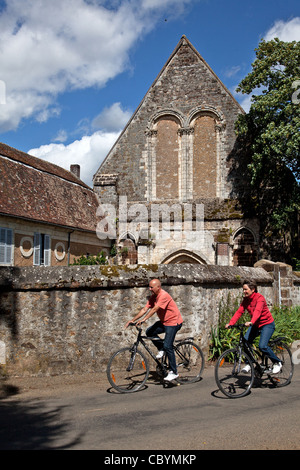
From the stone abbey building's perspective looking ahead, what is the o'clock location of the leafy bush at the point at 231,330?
The leafy bush is roughly at 12 o'clock from the stone abbey building.

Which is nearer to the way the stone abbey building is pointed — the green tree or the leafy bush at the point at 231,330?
the leafy bush

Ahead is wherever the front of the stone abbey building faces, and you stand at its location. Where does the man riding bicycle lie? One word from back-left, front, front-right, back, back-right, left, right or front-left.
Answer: front

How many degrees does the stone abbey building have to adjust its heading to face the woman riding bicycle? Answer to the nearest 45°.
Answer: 0° — it already faces them

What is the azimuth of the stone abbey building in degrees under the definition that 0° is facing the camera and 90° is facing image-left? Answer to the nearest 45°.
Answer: approximately 0°

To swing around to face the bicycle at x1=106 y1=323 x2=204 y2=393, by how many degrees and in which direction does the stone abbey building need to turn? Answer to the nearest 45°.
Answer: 0° — it already faces it

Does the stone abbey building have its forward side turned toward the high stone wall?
yes

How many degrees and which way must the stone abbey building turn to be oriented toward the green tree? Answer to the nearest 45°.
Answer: approximately 45° to its left

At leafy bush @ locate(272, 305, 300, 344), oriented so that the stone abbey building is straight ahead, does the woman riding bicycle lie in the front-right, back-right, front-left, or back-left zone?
back-left

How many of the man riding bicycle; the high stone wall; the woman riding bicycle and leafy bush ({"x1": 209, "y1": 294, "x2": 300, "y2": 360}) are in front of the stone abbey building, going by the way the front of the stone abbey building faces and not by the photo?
4

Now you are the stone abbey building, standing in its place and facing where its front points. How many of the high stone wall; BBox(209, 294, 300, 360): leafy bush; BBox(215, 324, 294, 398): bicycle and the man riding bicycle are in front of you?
4

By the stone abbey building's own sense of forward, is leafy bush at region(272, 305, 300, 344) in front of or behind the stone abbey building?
in front

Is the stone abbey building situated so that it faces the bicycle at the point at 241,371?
yes
